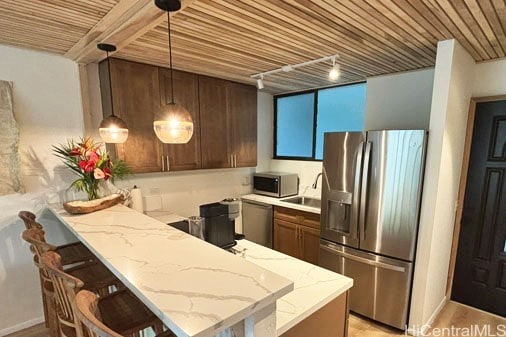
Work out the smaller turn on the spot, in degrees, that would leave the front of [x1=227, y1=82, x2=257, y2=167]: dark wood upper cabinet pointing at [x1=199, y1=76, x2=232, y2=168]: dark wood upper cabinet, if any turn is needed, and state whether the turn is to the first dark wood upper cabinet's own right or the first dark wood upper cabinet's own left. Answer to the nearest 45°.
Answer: approximately 90° to the first dark wood upper cabinet's own right

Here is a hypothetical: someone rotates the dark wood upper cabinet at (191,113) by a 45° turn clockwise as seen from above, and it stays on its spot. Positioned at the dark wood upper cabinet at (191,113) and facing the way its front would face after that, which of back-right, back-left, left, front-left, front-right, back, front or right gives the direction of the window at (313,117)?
left

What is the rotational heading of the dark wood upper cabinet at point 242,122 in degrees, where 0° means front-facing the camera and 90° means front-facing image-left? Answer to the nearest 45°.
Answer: approximately 315°

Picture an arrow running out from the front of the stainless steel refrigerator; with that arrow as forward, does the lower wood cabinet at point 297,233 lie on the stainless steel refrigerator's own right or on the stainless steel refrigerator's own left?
on the stainless steel refrigerator's own right

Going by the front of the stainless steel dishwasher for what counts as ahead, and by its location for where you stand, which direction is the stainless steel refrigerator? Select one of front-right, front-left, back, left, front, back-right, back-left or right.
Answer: left

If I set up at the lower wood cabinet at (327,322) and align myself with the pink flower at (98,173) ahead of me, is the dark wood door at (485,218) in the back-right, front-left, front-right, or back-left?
back-right

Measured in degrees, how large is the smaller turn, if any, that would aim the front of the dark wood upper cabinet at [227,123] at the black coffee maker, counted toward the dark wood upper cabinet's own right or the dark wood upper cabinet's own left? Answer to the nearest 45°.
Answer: approximately 45° to the dark wood upper cabinet's own right

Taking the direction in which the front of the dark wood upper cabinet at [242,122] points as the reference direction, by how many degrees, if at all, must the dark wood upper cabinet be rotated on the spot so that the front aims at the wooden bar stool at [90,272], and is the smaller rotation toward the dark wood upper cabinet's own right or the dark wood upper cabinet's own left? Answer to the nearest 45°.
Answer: approximately 90° to the dark wood upper cabinet's own right

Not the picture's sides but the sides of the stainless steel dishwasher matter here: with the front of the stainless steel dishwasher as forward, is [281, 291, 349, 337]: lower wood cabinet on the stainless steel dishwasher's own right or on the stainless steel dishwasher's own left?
on the stainless steel dishwasher's own left

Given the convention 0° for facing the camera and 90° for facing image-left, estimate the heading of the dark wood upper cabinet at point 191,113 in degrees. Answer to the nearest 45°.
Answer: approximately 315°

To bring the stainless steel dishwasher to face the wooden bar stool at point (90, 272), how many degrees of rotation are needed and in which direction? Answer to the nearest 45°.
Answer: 0° — it already faces it
